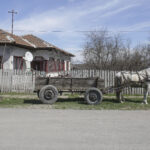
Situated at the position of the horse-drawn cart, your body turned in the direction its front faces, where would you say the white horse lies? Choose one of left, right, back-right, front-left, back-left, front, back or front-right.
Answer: front

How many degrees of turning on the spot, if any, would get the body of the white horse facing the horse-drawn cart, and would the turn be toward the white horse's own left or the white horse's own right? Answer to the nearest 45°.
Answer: approximately 180°

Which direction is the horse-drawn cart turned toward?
to the viewer's right

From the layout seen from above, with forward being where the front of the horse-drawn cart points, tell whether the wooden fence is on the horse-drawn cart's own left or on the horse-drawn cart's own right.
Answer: on the horse-drawn cart's own left

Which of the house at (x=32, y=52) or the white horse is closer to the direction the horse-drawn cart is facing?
the white horse

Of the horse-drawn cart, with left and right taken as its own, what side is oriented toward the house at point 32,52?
left

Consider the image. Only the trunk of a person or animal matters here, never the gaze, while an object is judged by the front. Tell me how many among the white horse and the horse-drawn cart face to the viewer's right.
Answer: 2

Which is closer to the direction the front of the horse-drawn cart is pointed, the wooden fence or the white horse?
the white horse

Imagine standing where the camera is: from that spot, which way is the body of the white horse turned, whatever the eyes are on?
to the viewer's right
